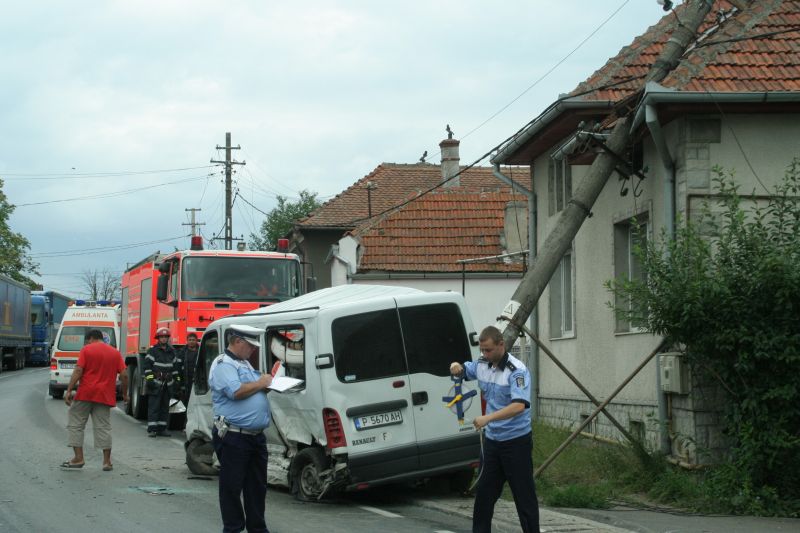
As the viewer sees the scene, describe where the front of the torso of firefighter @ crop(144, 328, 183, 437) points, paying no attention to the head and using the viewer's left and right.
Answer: facing the viewer

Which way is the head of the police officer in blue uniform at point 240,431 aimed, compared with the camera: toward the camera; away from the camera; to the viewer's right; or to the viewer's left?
to the viewer's right

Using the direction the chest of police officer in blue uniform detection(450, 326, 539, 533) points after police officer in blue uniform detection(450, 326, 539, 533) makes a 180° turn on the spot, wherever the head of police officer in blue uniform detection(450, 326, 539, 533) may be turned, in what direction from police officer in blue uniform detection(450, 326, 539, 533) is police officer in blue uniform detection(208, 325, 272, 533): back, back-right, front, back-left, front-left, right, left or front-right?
back-left

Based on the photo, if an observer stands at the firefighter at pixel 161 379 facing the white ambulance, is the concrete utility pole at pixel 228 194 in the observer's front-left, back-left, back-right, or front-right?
front-right

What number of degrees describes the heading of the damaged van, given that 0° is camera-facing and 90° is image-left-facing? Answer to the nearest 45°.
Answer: approximately 135°

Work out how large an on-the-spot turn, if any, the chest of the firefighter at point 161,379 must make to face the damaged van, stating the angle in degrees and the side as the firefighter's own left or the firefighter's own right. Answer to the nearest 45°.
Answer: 0° — they already face it

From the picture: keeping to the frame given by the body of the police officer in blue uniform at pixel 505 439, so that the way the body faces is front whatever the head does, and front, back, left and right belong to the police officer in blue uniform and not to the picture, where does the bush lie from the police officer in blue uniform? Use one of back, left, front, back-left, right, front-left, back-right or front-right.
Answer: back

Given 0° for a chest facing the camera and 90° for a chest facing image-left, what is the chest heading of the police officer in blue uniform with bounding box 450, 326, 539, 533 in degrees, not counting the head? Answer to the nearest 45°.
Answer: approximately 45°
